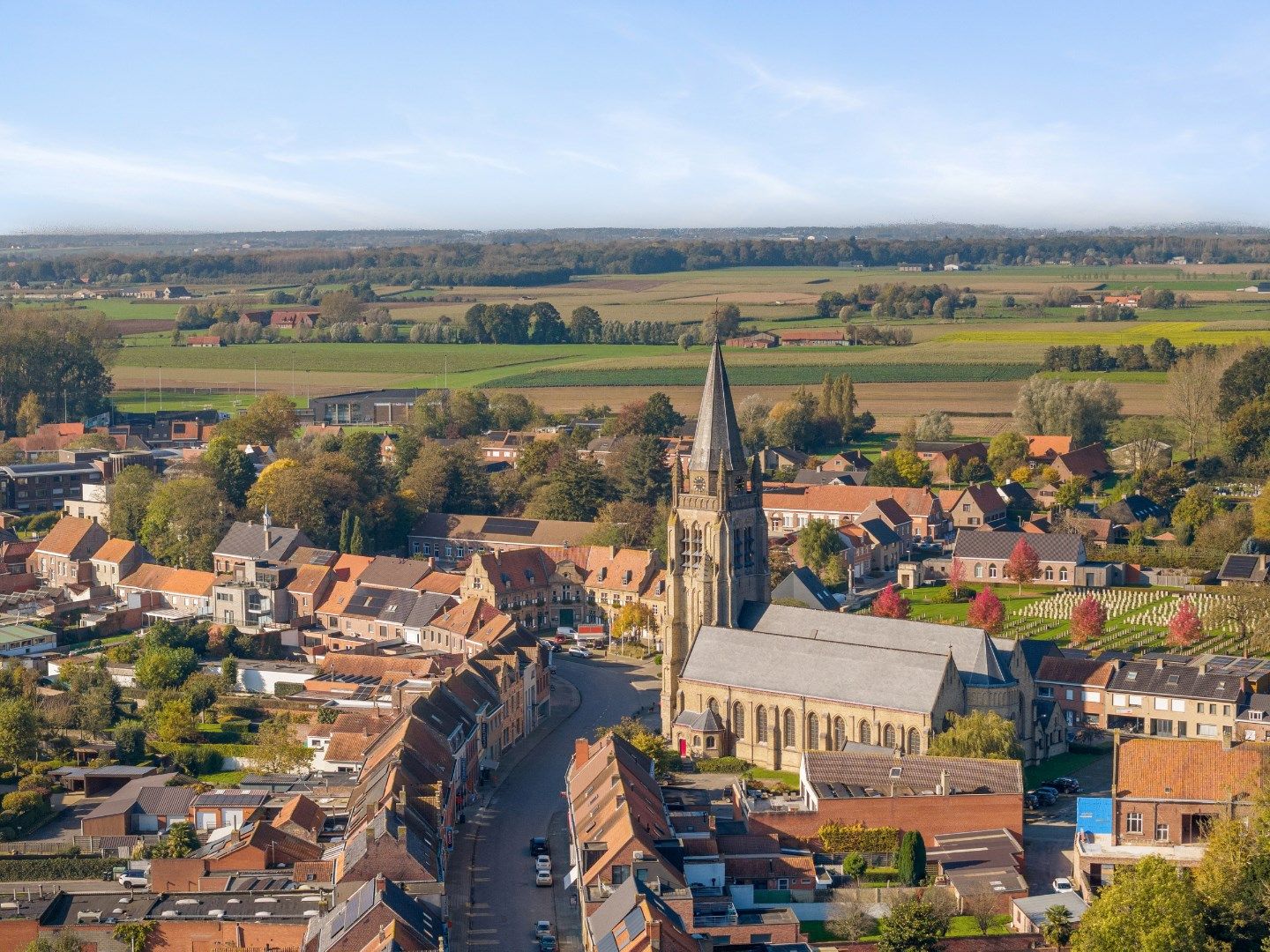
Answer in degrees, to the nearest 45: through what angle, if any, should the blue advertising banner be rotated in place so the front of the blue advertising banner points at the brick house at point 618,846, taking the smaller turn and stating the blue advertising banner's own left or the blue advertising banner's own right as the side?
approximately 45° to the blue advertising banner's own right

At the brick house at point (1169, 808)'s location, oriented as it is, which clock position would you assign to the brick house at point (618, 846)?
the brick house at point (618, 846) is roughly at 2 o'clock from the brick house at point (1169, 808).

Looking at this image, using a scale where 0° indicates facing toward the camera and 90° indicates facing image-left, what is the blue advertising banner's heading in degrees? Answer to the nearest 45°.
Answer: approximately 0°
